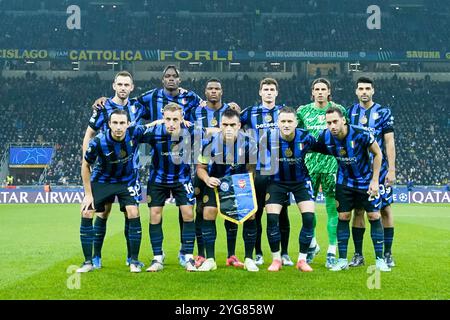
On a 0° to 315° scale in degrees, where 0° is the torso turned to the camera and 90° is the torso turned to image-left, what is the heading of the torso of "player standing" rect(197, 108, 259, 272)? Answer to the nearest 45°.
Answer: approximately 0°

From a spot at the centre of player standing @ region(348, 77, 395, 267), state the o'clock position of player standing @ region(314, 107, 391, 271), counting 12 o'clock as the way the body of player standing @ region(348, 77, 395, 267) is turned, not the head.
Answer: player standing @ region(314, 107, 391, 271) is roughly at 1 o'clock from player standing @ region(348, 77, 395, 267).

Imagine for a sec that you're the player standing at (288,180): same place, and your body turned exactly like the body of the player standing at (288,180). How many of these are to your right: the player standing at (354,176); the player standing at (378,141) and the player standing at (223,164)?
1

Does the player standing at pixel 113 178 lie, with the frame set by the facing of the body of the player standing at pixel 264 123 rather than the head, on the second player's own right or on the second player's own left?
on the second player's own right

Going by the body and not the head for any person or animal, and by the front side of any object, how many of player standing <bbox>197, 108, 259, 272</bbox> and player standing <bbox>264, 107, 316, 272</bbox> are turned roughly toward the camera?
2

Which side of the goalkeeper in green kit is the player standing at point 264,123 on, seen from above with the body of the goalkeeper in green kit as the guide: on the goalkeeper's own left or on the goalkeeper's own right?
on the goalkeeper's own right

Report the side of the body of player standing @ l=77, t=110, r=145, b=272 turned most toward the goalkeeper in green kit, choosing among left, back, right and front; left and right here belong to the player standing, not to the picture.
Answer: left

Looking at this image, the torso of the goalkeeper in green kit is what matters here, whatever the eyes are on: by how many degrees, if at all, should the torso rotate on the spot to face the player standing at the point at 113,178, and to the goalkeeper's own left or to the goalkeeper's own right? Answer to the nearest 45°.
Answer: approximately 45° to the goalkeeper's own right
